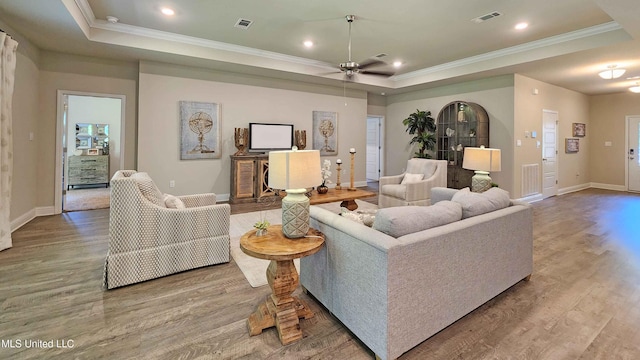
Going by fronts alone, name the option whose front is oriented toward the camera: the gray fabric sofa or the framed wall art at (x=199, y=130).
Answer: the framed wall art

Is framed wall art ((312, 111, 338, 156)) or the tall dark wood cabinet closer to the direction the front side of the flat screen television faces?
the tall dark wood cabinet

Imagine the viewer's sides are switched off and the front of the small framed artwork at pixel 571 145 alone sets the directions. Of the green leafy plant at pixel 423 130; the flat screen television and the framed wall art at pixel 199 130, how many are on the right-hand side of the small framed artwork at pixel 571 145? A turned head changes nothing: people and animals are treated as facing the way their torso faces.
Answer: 3

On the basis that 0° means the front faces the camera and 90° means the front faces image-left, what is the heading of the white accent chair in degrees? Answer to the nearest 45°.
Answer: approximately 45°

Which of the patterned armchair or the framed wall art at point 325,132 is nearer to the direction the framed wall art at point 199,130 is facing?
the patterned armchair

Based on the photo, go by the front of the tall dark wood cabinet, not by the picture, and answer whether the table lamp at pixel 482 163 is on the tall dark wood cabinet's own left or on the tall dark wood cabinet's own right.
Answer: on the tall dark wood cabinet's own left

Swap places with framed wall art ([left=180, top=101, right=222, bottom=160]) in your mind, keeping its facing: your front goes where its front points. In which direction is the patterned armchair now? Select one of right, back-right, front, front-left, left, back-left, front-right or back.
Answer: front

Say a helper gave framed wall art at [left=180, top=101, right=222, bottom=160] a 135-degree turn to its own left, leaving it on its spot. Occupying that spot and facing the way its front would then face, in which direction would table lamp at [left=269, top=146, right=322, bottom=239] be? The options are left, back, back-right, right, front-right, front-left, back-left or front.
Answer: back-right

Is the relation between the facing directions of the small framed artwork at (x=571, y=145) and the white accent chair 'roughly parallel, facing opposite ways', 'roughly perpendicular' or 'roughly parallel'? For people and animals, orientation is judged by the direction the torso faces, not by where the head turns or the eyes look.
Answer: roughly perpendicular

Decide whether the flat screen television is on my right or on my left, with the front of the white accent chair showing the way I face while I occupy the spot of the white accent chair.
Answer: on my right

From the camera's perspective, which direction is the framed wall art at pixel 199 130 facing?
toward the camera

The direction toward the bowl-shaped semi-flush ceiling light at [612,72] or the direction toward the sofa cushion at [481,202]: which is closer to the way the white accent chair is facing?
the sofa cushion

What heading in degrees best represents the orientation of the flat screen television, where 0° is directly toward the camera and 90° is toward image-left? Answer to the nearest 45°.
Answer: approximately 315°

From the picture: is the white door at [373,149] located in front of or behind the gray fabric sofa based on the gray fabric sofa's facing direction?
in front
